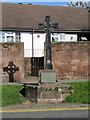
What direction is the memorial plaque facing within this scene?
toward the camera

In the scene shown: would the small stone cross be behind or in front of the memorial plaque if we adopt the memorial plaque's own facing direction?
behind
